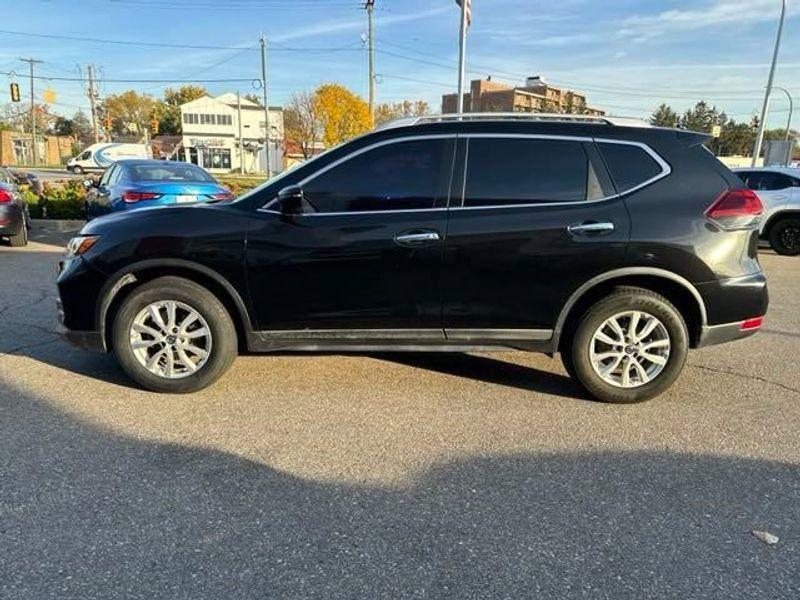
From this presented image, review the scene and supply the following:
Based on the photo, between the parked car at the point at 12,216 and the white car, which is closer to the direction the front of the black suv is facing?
the parked car

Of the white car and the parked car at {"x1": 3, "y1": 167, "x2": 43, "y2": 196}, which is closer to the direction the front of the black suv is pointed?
the parked car

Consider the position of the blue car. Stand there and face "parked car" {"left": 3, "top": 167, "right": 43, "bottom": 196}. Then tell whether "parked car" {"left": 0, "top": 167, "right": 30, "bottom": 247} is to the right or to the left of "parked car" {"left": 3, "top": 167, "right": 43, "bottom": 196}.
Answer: left

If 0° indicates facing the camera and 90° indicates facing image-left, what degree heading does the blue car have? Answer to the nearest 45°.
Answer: approximately 135°

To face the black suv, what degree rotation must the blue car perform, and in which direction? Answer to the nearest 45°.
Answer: approximately 135° to its left

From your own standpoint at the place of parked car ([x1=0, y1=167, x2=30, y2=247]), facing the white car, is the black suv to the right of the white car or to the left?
right

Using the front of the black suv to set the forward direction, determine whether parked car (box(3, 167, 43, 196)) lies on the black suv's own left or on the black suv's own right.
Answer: on the black suv's own right

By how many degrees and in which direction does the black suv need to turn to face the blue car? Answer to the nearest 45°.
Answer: approximately 45° to its right

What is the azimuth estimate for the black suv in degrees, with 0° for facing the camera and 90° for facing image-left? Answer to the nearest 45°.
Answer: approximately 90°
